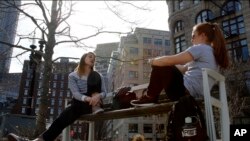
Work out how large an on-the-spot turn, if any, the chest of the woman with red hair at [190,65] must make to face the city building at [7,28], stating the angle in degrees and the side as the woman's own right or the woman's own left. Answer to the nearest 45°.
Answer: approximately 45° to the woman's own right

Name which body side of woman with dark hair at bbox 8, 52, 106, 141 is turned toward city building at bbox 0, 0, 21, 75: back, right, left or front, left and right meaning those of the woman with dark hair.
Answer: back

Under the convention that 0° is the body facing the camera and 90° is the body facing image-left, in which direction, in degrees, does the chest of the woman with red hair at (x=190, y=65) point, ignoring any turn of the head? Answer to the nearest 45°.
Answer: approximately 90°

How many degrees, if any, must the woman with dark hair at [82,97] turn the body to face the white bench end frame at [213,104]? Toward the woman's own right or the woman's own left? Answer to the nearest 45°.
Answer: approximately 45° to the woman's own left

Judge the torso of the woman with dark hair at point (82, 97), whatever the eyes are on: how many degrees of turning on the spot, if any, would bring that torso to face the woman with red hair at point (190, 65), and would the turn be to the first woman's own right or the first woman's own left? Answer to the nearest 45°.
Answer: approximately 45° to the first woman's own left

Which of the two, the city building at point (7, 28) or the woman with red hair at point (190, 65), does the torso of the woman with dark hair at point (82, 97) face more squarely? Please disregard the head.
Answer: the woman with red hair

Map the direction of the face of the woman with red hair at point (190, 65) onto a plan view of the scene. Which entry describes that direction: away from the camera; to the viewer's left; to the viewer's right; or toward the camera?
to the viewer's left

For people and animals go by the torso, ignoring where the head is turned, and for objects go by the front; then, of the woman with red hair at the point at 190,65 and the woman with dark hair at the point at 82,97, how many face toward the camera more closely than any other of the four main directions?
1
